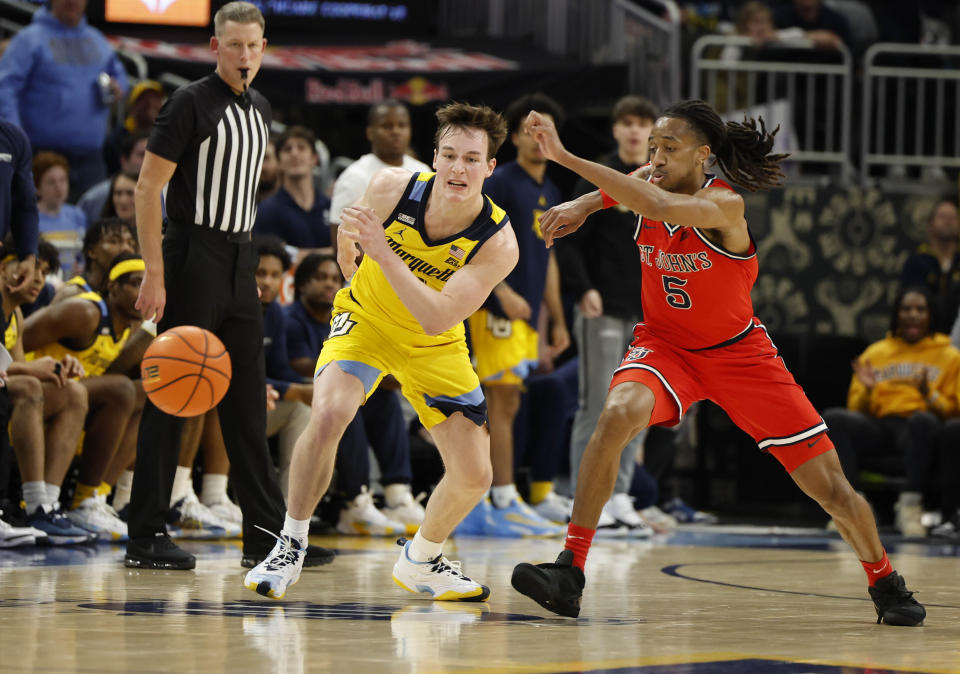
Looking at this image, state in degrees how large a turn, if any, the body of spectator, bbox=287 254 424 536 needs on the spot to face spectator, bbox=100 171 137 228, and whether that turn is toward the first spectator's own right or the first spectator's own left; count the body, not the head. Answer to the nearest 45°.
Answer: approximately 135° to the first spectator's own right

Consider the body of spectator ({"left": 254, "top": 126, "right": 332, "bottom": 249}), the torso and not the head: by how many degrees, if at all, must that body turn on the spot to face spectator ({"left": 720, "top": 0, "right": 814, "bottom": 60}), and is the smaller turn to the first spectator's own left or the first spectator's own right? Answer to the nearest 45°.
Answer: approximately 135° to the first spectator's own left

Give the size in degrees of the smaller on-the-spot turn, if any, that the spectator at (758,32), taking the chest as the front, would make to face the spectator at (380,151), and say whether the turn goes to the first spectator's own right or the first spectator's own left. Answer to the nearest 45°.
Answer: approximately 45° to the first spectator's own right

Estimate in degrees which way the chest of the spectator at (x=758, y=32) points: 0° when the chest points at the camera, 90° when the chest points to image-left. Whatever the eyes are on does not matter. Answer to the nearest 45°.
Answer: approximately 0°

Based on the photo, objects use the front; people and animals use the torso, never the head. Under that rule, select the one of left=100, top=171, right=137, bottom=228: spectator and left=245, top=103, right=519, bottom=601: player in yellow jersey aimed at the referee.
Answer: the spectator

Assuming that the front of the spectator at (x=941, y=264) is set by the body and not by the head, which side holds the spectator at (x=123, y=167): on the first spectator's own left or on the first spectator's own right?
on the first spectator's own right

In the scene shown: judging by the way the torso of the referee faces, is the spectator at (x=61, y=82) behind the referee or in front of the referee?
behind
